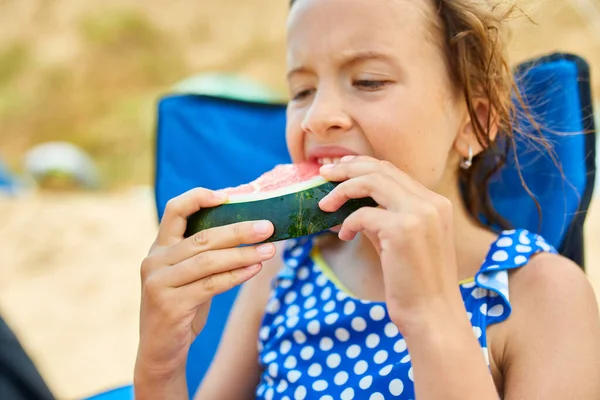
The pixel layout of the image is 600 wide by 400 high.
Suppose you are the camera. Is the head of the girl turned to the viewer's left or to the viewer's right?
to the viewer's left

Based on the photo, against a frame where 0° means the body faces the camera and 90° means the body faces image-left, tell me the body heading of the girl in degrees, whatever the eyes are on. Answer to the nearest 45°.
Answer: approximately 45°
